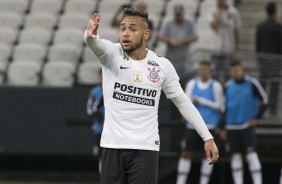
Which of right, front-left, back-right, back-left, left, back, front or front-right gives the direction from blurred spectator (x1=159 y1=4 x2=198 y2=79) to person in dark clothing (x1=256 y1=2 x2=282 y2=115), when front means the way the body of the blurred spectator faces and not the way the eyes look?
left

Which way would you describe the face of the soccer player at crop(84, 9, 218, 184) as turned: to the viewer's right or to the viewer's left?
to the viewer's left

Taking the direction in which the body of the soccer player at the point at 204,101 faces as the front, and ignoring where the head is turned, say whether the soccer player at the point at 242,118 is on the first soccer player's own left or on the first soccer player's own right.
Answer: on the first soccer player's own left

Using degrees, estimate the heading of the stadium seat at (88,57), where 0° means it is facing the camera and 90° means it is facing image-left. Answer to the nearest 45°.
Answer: approximately 0°

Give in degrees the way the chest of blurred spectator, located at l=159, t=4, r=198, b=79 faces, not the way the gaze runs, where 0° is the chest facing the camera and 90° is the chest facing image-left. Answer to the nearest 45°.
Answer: approximately 0°

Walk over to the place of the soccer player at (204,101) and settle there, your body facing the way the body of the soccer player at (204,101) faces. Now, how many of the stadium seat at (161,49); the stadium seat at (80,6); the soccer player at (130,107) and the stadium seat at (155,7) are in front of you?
1

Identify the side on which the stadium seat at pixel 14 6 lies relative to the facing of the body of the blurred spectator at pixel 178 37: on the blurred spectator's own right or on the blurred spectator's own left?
on the blurred spectator's own right
